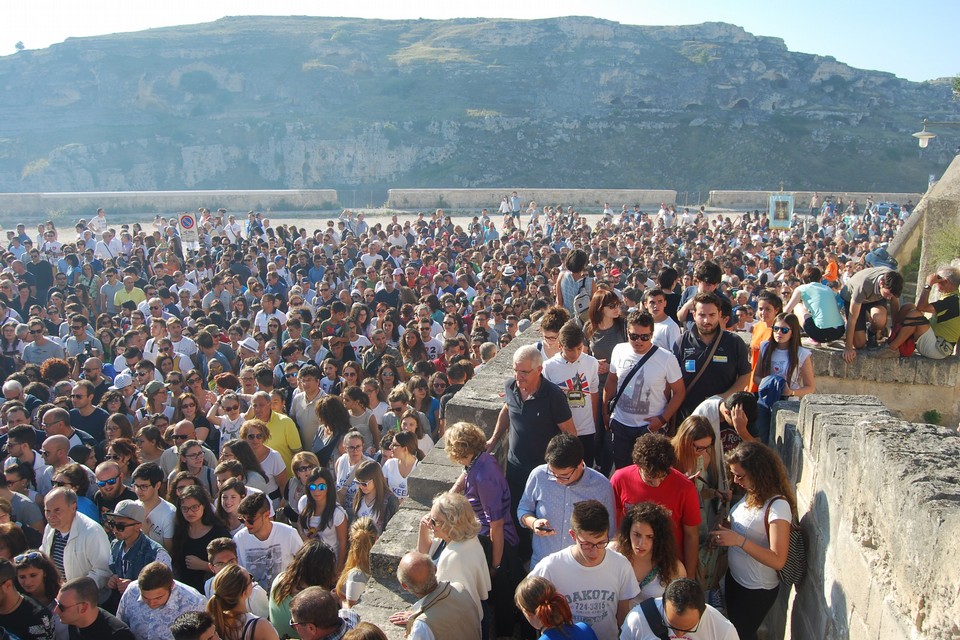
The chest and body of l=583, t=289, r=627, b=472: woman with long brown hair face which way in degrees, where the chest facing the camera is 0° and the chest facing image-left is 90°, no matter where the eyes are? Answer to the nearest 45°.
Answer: approximately 0°

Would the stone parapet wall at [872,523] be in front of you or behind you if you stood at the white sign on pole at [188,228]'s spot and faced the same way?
in front

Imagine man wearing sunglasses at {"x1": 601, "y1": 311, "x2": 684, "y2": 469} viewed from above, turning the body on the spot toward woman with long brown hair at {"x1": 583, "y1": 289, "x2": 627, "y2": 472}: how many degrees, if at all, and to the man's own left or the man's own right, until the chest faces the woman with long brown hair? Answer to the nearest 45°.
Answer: approximately 180°

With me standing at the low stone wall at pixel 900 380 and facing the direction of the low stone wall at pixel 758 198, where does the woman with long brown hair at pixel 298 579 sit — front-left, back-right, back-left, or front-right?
back-left

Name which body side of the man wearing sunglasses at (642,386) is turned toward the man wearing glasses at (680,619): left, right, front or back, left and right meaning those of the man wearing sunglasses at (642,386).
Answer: front

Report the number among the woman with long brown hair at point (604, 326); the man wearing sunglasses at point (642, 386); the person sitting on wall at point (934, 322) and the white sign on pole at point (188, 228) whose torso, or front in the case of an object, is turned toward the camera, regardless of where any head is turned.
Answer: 3

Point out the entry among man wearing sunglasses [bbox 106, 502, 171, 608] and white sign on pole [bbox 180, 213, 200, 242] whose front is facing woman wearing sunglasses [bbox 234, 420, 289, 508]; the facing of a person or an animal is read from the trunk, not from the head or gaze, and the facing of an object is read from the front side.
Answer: the white sign on pole

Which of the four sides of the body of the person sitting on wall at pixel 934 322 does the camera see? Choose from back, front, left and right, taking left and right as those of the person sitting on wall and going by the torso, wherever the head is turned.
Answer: left

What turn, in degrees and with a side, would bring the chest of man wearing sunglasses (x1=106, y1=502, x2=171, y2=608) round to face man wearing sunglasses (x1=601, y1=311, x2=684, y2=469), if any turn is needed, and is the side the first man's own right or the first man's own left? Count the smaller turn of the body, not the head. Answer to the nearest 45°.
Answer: approximately 135° to the first man's own left

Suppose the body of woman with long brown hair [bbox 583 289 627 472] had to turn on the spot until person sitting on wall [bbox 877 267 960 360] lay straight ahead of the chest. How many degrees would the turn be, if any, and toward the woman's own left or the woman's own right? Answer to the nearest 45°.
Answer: approximately 90° to the woman's own left

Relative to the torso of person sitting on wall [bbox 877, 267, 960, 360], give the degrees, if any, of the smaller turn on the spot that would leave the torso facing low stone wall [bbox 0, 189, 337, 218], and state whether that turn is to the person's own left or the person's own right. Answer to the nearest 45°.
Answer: approximately 45° to the person's own right

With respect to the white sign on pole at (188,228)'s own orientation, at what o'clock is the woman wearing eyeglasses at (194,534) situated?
The woman wearing eyeglasses is roughly at 12 o'clock from the white sign on pole.

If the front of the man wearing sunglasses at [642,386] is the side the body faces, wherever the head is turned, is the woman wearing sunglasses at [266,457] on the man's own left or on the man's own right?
on the man's own right

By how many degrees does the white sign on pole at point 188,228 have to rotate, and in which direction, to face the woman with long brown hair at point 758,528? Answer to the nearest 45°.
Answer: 0° — it already faces them
